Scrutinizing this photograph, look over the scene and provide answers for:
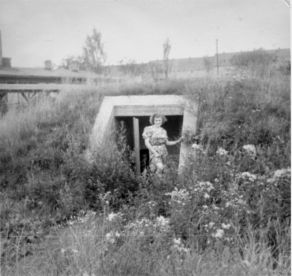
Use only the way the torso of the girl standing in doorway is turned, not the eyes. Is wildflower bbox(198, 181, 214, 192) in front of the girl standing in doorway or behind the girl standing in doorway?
in front

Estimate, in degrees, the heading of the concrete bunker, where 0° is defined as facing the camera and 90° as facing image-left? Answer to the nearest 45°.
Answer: approximately 0°

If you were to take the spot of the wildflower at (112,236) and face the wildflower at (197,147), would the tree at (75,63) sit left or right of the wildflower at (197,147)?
left

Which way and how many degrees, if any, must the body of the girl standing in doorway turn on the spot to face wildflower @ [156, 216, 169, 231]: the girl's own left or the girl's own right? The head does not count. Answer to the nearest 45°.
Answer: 0° — they already face it
